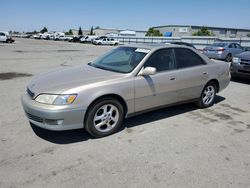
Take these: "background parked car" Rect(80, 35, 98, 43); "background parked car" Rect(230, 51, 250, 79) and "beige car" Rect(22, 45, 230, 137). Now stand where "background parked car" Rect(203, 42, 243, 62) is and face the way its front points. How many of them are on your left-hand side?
1

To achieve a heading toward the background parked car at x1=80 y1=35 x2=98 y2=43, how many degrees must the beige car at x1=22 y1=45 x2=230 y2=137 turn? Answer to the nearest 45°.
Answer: approximately 135° to its right

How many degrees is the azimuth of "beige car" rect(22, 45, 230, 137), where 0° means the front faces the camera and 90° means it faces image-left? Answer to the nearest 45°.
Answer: approximately 45°

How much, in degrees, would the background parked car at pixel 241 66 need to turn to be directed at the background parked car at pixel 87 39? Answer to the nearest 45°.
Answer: approximately 90° to its right

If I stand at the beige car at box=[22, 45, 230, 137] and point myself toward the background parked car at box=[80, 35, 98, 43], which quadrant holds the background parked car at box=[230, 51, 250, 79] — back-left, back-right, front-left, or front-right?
front-right

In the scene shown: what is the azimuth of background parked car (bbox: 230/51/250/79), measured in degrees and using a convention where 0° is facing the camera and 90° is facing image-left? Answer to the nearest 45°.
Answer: approximately 45°

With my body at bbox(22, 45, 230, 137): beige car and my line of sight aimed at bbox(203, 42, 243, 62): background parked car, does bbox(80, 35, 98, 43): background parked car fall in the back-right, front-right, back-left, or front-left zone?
front-left
